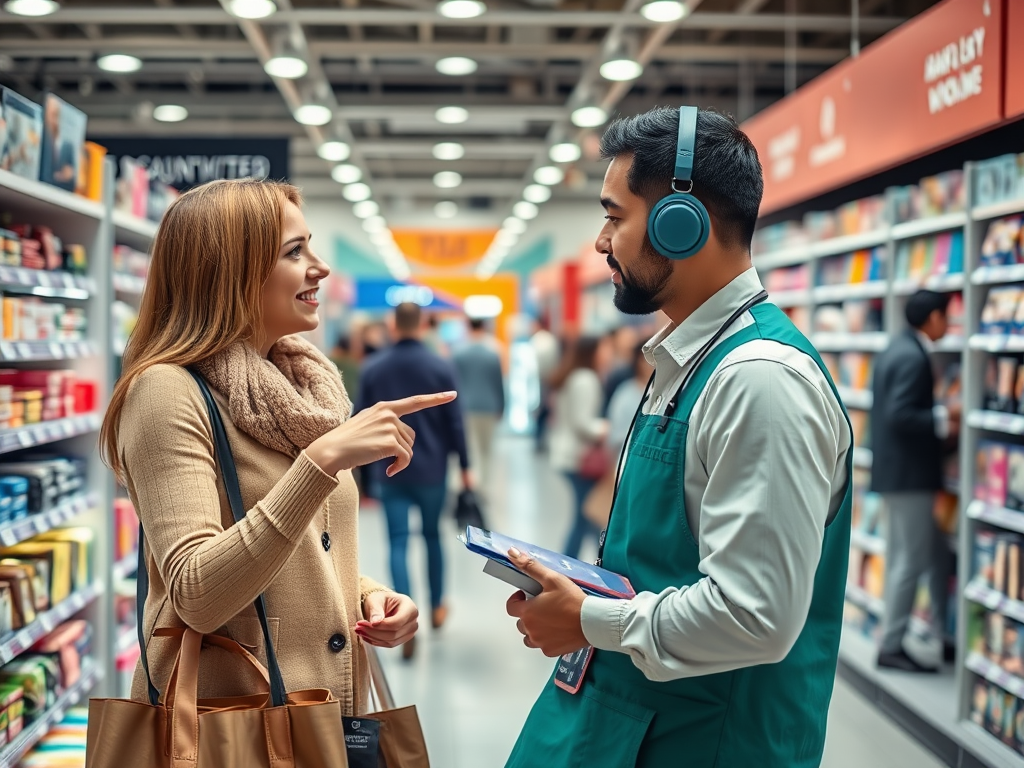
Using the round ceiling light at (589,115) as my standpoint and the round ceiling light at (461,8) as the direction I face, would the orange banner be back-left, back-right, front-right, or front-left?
back-right

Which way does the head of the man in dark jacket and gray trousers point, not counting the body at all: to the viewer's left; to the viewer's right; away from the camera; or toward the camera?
to the viewer's right

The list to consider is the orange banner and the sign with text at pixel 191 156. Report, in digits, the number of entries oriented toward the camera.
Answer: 2

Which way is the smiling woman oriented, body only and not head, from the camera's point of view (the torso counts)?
to the viewer's right

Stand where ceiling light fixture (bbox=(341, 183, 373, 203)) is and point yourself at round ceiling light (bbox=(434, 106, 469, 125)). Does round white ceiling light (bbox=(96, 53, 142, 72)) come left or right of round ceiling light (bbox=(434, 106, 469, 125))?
right

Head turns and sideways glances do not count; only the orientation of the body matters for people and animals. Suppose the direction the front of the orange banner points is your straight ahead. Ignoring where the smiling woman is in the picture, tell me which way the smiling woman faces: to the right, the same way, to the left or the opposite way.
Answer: to the left

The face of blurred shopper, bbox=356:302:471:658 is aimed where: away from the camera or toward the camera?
away from the camera

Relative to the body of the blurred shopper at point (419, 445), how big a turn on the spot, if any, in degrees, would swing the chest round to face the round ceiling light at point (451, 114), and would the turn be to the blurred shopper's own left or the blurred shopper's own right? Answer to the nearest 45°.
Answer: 0° — they already face it

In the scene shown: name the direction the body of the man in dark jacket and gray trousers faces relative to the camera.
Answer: to the viewer's right

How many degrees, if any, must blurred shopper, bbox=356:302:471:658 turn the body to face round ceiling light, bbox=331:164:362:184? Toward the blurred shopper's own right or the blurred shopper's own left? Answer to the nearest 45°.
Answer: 0° — they already face it
